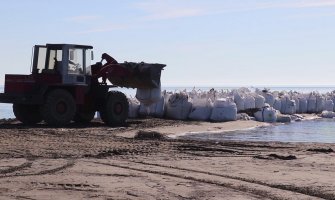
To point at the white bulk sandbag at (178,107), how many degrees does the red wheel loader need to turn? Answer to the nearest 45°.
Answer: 0° — it already faces it

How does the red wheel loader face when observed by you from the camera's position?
facing away from the viewer and to the right of the viewer

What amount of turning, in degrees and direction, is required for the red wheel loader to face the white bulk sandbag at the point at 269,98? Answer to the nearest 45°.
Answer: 0° — it already faces it

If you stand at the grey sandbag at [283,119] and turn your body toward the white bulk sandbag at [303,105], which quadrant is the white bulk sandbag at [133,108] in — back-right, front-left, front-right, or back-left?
back-left

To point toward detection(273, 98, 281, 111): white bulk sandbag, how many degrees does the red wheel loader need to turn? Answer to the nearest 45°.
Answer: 0° — it already faces it

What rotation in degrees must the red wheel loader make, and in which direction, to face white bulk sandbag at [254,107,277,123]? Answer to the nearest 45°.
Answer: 0° — it already faces it
